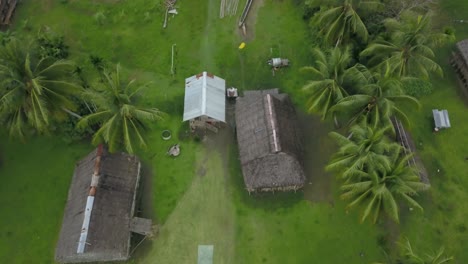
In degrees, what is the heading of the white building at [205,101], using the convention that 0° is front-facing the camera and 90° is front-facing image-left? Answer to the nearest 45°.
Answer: approximately 0°

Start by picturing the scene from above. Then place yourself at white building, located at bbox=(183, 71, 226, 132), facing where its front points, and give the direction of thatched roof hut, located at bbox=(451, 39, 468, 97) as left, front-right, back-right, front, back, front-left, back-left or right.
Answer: left

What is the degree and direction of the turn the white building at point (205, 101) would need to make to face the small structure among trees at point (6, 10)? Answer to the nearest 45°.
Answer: approximately 90° to its right

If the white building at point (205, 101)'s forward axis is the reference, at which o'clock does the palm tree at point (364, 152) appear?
The palm tree is roughly at 10 o'clock from the white building.

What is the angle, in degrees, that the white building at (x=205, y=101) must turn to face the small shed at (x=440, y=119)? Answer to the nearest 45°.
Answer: approximately 90° to its left

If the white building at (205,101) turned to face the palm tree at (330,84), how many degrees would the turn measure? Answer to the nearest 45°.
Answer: approximately 45° to its left

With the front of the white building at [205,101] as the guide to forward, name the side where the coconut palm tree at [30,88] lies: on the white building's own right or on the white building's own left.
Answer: on the white building's own right
